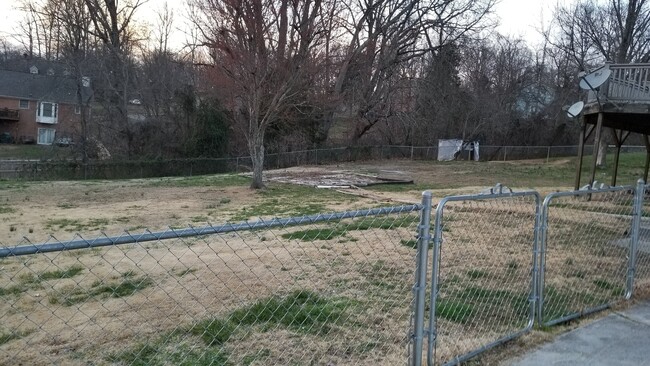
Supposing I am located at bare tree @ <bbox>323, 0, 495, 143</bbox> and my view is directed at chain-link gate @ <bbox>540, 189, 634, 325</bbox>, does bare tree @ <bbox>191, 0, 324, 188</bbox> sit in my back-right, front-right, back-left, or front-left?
front-right

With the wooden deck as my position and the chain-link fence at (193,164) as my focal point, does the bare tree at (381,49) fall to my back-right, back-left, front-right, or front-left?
front-right

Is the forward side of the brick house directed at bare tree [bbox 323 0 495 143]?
no

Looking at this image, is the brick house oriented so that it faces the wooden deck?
no

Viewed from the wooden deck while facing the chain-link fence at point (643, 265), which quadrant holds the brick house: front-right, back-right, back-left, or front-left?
back-right

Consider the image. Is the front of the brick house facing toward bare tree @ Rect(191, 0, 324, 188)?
no
